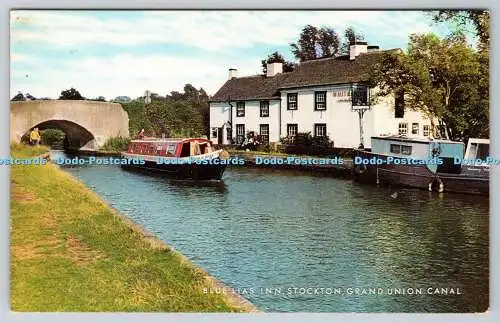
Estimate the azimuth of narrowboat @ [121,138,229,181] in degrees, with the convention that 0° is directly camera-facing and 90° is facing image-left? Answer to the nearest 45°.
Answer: approximately 315°

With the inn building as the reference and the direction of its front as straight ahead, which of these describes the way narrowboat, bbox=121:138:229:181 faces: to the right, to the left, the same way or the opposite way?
to the left

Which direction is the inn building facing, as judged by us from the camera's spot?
facing the viewer and to the left of the viewer

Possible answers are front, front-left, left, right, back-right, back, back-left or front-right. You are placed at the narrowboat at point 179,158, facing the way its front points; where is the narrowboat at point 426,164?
front-left

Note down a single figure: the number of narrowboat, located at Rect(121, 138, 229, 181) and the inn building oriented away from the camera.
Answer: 0
